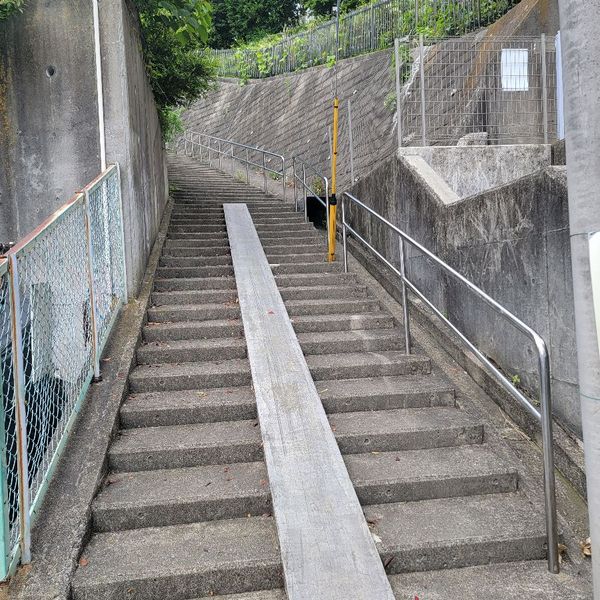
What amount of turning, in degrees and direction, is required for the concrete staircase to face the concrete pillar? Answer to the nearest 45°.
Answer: approximately 45° to its left

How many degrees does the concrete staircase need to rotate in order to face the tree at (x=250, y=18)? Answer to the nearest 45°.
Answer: approximately 180°

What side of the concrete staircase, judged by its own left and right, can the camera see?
front

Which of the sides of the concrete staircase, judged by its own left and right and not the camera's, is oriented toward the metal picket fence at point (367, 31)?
back

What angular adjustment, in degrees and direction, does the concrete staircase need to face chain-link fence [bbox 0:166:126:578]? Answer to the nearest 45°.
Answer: approximately 90° to its right

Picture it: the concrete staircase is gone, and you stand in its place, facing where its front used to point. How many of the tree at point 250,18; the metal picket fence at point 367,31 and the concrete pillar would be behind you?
2
